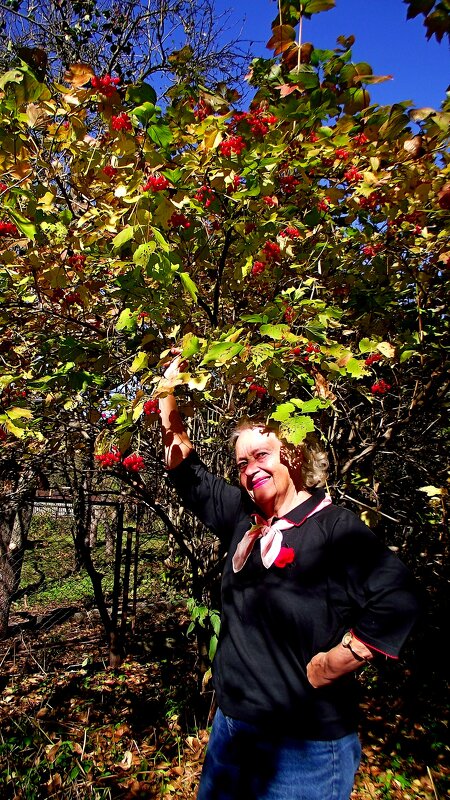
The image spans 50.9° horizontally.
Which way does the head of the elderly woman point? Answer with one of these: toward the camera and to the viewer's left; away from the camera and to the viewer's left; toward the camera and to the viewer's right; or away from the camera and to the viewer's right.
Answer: toward the camera and to the viewer's left

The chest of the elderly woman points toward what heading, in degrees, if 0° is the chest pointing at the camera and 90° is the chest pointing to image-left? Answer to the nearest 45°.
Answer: approximately 45°
